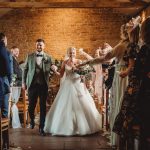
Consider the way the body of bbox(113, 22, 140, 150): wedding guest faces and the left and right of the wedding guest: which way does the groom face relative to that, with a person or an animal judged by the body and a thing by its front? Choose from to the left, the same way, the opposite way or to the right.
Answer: to the left

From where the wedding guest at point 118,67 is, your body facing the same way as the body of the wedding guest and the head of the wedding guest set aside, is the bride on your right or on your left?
on your right

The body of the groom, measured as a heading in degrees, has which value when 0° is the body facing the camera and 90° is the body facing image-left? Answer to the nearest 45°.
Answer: approximately 0°

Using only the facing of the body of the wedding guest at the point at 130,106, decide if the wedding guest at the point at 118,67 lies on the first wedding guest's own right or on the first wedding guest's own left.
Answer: on the first wedding guest's own right

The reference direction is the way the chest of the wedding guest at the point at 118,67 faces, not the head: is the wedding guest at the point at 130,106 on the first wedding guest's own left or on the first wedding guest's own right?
on the first wedding guest's own left

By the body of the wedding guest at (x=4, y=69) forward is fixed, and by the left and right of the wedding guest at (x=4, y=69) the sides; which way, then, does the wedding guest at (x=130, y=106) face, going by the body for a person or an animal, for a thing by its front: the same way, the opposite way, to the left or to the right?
the opposite way

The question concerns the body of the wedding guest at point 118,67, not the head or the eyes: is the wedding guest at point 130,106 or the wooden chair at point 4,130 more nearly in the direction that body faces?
the wooden chair

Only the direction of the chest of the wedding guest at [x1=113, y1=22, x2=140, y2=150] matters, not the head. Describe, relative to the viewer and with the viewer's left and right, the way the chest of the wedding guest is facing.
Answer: facing to the left of the viewer

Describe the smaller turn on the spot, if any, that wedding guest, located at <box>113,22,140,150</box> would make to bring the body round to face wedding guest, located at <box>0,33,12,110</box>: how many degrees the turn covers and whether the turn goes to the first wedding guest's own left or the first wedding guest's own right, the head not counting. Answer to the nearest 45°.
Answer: approximately 45° to the first wedding guest's own right

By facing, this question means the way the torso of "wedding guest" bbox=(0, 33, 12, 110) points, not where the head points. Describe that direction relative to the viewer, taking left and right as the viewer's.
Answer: facing to the right of the viewer

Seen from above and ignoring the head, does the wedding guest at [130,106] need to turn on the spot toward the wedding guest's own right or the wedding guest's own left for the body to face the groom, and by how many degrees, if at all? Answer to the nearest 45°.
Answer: approximately 45° to the wedding guest's own right

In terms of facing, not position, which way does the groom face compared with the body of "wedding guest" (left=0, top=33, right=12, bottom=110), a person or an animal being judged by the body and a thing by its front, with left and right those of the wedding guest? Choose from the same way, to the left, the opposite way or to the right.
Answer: to the right

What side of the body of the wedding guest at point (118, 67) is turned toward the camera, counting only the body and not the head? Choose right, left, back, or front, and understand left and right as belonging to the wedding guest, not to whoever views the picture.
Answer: left
